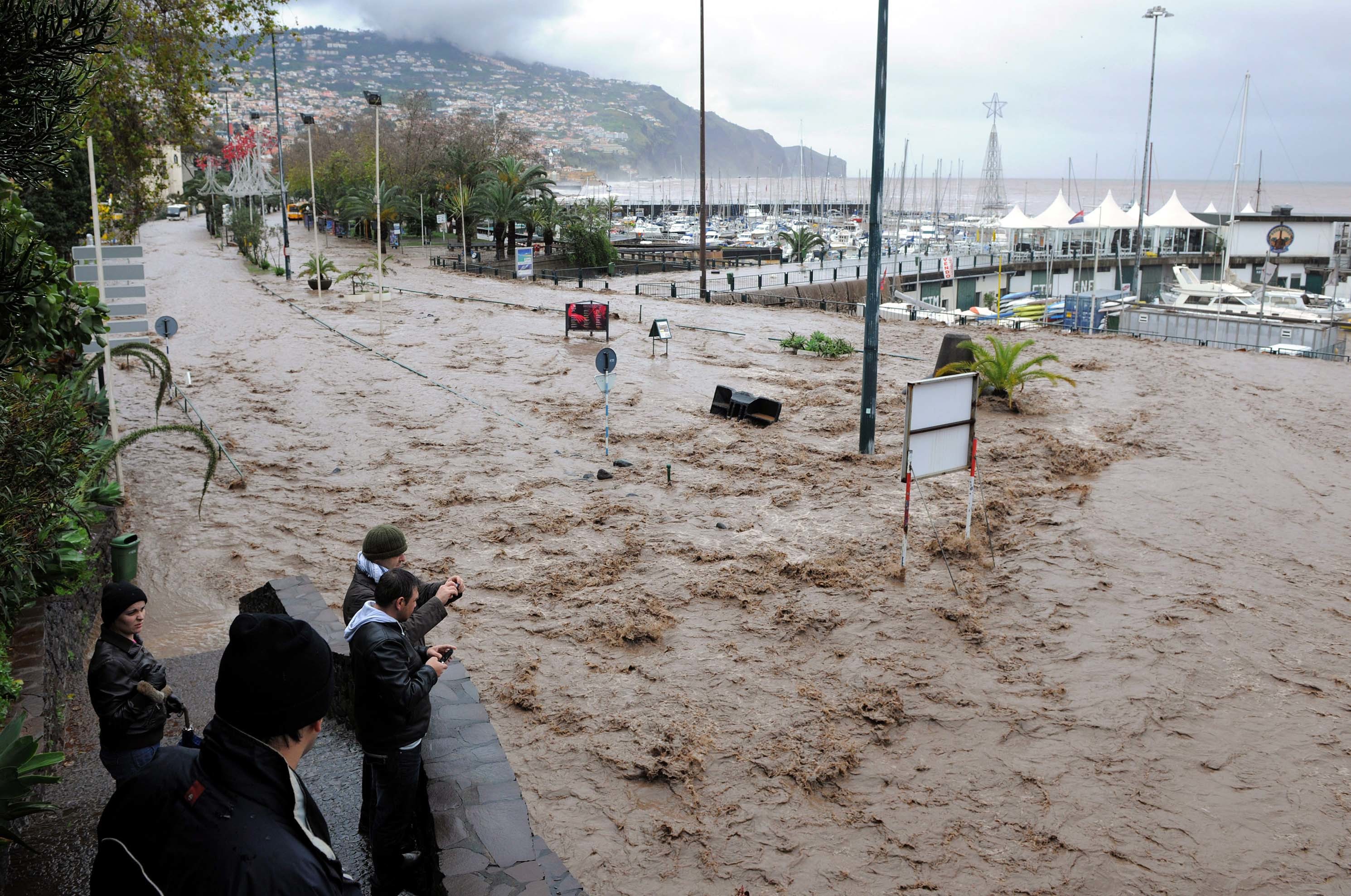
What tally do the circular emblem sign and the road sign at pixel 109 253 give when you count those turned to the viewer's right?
0

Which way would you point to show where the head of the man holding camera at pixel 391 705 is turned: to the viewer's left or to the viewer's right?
to the viewer's right

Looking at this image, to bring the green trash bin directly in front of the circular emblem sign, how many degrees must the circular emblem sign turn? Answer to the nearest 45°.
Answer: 0° — it already faces it

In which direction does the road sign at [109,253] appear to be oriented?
away from the camera

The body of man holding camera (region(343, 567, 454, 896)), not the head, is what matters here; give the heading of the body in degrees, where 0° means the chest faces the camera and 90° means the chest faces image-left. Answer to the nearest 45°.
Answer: approximately 270°

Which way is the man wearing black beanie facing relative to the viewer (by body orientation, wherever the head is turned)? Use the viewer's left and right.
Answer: facing away from the viewer and to the right of the viewer

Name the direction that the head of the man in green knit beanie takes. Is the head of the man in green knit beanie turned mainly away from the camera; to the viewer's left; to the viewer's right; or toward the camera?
to the viewer's right

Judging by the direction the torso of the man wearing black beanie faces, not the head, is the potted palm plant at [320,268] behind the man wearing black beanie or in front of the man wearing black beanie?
in front
